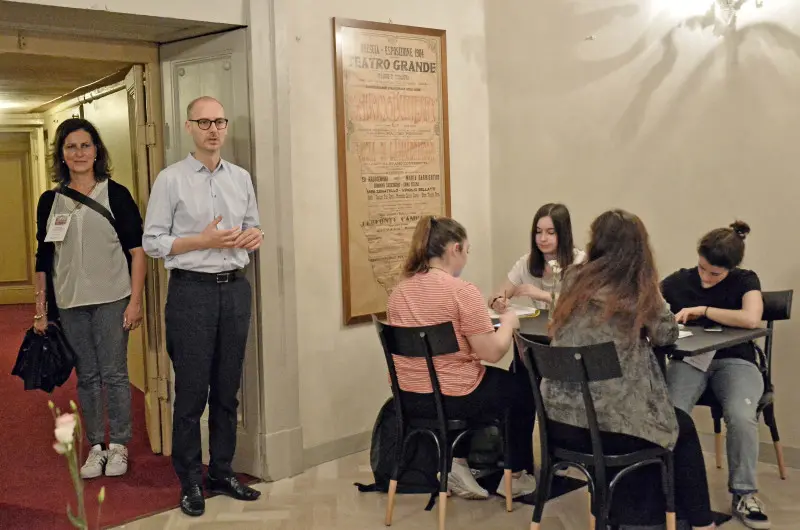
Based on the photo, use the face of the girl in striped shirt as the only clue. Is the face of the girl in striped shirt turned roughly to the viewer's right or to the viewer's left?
to the viewer's right

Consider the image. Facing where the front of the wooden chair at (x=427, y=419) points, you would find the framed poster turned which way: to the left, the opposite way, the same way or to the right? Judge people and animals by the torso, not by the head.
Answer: to the right

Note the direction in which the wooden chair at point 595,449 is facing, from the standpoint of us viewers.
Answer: facing away from the viewer and to the right of the viewer

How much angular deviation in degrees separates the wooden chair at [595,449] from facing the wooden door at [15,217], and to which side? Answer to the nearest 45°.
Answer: approximately 90° to its left

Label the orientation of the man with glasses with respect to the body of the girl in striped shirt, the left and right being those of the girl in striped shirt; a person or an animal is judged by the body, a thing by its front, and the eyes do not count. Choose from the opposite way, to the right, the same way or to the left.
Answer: to the right

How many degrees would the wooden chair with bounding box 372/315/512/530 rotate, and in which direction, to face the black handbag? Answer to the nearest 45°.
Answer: approximately 135° to its left

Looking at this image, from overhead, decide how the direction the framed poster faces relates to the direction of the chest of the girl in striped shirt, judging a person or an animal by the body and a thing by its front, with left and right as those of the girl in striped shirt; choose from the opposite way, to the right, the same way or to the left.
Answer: to the right

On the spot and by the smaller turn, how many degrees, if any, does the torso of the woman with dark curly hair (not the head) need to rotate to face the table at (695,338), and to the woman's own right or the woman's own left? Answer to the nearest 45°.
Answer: approximately 45° to the woman's own left

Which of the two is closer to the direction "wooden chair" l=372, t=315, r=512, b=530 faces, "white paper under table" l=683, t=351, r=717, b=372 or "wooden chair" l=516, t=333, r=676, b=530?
the white paper under table
